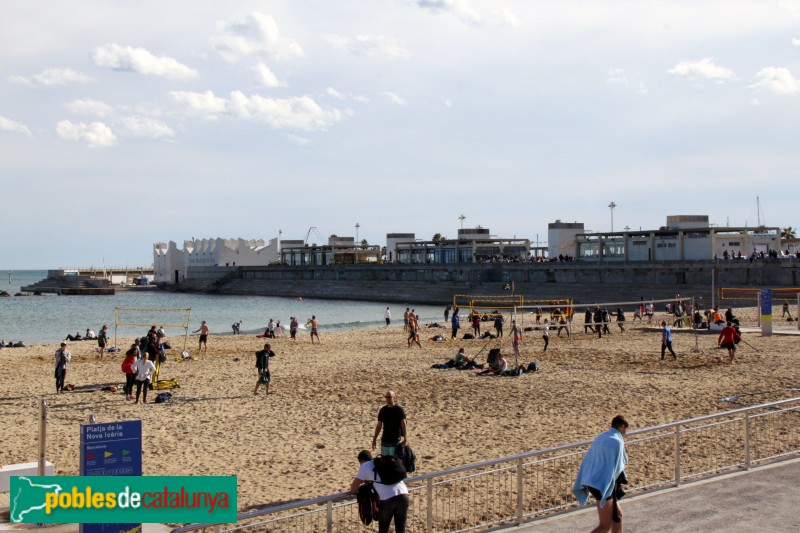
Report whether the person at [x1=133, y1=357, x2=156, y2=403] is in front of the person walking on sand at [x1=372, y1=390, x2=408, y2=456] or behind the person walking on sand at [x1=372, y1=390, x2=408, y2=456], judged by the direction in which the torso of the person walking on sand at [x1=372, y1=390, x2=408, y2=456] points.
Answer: behind

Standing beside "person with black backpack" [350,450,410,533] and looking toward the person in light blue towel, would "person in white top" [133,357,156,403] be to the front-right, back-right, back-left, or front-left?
back-left

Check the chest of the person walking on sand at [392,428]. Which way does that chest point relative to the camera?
toward the camera

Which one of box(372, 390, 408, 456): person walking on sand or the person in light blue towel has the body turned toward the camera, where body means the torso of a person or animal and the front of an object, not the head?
the person walking on sand

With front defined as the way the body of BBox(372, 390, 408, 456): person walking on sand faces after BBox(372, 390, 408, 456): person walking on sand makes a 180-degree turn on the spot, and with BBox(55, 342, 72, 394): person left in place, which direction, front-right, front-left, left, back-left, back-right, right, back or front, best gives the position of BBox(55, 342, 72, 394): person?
front-left

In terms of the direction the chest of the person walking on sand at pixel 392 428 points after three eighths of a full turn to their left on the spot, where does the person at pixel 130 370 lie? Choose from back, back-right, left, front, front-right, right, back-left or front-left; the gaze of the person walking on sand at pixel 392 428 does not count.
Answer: left

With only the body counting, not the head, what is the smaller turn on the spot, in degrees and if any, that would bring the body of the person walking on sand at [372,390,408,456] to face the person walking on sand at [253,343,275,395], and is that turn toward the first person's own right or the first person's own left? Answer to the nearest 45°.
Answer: approximately 180°

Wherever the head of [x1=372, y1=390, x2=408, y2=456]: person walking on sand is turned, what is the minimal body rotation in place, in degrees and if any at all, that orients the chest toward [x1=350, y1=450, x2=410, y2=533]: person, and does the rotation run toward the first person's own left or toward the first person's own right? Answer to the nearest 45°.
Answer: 0° — they already face them
